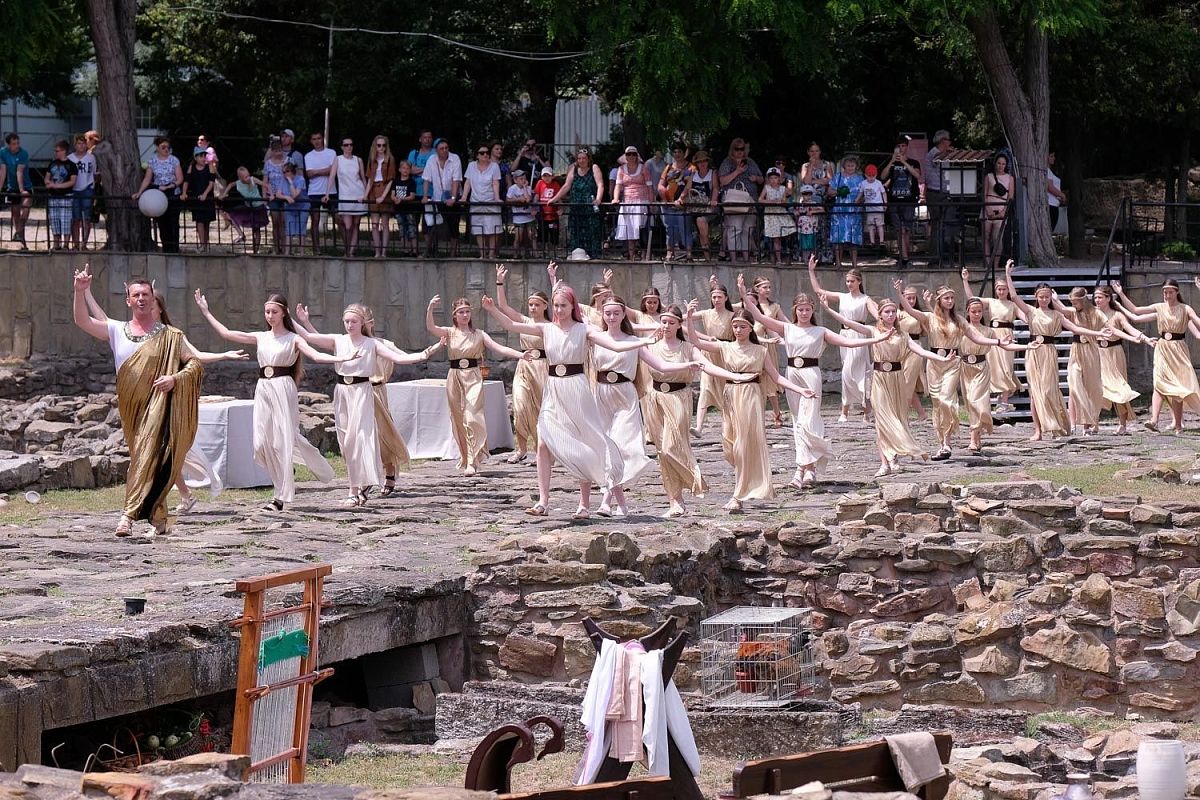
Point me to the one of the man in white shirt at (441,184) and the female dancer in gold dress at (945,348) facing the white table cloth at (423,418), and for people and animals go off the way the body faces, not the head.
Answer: the man in white shirt

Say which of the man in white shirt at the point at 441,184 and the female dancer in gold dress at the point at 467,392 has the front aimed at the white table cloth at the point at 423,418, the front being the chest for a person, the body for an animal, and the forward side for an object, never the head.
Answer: the man in white shirt

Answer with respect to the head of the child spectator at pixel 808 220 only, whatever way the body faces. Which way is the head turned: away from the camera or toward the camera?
toward the camera

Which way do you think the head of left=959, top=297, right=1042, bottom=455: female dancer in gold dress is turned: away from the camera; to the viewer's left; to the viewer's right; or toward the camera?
toward the camera

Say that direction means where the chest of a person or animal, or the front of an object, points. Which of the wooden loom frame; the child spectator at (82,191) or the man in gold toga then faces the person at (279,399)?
the child spectator

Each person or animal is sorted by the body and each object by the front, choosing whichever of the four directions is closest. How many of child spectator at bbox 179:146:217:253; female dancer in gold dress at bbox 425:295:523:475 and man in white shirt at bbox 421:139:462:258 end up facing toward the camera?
3

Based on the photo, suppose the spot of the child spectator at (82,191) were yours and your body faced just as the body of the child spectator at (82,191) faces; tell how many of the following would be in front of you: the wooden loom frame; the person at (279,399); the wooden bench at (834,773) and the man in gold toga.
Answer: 4

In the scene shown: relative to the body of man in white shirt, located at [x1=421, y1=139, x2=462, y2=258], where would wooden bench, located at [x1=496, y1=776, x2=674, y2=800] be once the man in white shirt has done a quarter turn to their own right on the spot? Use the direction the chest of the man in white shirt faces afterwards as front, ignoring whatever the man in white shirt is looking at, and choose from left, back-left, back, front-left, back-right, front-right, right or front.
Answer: left

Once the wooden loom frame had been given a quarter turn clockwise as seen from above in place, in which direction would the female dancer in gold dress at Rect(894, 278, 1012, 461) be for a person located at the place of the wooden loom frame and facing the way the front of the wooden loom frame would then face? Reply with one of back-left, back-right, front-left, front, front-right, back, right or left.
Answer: back

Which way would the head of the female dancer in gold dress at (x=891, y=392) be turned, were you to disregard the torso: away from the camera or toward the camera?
toward the camera

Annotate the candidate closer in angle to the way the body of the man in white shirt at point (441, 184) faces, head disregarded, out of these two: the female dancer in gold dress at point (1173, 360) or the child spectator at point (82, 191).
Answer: the female dancer in gold dress

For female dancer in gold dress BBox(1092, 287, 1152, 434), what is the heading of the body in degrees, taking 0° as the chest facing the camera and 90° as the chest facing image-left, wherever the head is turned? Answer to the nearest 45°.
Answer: approximately 45°

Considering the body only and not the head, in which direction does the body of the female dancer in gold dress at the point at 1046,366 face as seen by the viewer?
toward the camera

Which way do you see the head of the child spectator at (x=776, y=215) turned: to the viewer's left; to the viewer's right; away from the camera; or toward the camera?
toward the camera

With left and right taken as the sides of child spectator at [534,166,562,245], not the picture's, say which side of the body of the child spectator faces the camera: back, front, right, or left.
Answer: front

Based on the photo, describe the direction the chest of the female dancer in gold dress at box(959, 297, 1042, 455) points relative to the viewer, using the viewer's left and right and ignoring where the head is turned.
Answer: facing the viewer

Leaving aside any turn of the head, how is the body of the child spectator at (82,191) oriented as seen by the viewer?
toward the camera

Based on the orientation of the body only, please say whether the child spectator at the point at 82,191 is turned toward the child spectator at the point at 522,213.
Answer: no

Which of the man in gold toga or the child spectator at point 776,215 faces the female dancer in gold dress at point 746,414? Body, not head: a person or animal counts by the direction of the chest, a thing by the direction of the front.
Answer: the child spectator

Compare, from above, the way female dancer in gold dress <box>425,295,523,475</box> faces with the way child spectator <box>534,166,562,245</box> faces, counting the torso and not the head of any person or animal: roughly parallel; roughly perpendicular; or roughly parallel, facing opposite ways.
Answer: roughly parallel

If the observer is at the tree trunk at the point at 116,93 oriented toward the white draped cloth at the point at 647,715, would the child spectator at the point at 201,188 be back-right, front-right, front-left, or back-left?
front-left

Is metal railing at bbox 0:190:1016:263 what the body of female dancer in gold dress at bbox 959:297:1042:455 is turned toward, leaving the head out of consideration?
no
